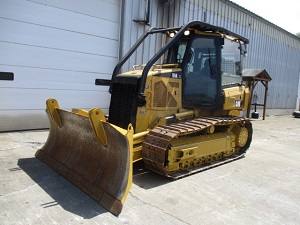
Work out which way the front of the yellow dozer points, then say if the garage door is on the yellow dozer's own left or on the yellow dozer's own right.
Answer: on the yellow dozer's own right

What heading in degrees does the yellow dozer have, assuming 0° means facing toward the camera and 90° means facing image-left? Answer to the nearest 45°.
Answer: approximately 45°
